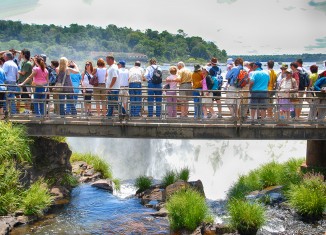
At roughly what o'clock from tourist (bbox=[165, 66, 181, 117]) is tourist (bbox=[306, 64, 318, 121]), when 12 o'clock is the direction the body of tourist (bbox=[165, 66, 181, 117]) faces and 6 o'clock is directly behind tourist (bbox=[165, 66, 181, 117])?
tourist (bbox=[306, 64, 318, 121]) is roughly at 3 o'clock from tourist (bbox=[165, 66, 181, 117]).

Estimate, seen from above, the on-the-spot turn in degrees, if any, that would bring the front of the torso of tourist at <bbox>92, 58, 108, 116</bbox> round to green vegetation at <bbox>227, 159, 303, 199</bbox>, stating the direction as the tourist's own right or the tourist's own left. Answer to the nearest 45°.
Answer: approximately 90° to the tourist's own right

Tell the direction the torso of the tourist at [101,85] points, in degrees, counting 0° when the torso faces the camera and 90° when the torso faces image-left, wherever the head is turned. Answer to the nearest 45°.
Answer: approximately 180°
